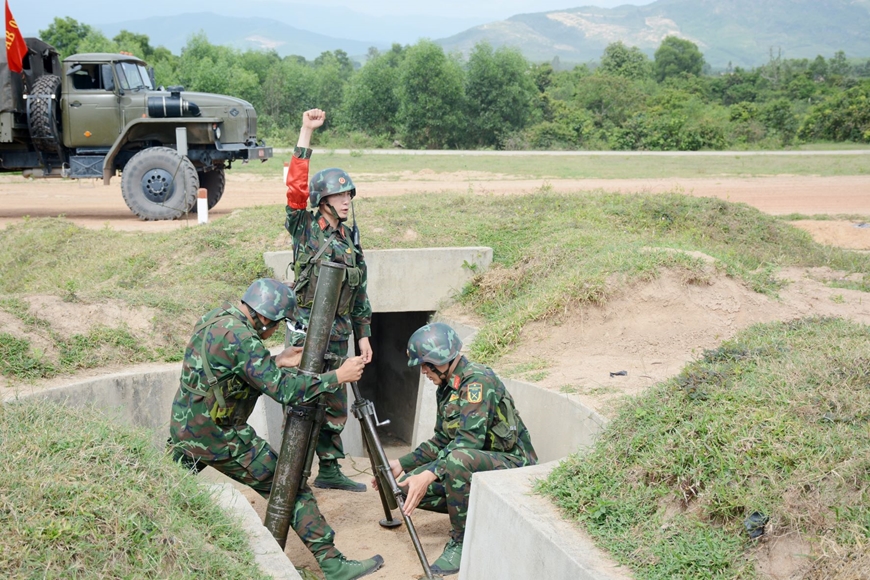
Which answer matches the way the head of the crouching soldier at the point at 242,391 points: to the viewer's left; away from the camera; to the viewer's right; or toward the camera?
to the viewer's right

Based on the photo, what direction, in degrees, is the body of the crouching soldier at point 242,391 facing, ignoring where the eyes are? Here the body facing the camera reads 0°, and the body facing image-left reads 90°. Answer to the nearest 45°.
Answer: approximately 270°

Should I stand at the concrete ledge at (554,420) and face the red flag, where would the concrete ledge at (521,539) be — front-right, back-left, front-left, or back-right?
back-left

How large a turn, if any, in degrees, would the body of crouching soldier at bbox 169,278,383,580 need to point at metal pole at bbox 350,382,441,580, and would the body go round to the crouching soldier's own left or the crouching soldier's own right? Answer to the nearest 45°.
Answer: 0° — they already face it

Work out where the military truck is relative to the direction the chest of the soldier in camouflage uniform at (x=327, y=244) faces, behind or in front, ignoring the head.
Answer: behind

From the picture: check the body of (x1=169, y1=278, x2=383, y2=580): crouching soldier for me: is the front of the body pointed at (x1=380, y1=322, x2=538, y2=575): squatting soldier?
yes

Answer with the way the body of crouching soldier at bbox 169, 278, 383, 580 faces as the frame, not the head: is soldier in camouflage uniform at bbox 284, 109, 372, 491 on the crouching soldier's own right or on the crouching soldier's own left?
on the crouching soldier's own left

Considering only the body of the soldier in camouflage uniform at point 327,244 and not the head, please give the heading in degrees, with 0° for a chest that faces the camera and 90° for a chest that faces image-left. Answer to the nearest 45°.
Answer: approximately 315°

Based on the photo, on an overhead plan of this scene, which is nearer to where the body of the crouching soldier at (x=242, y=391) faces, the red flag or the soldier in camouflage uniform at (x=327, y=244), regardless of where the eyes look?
the soldier in camouflage uniform
